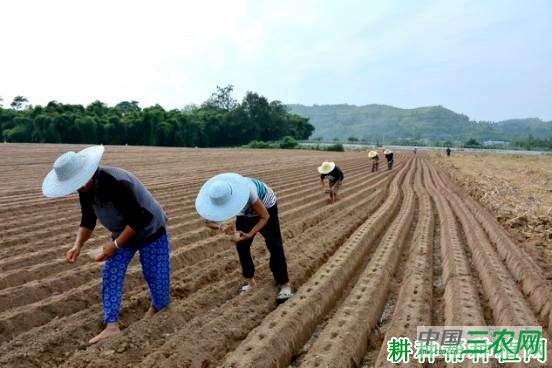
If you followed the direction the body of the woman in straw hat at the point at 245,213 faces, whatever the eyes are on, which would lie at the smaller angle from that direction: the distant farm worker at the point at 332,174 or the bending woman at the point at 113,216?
the bending woman

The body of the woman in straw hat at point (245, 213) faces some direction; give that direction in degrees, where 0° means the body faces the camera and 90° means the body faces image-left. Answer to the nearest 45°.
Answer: approximately 45°

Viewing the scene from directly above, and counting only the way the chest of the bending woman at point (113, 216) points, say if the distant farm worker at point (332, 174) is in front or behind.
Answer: behind

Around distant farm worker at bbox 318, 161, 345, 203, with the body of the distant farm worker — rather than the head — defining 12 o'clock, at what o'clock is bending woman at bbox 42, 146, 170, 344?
The bending woman is roughly at 11 o'clock from the distant farm worker.

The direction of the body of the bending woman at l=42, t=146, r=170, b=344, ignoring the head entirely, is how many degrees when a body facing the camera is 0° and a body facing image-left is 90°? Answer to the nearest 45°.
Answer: approximately 45°
